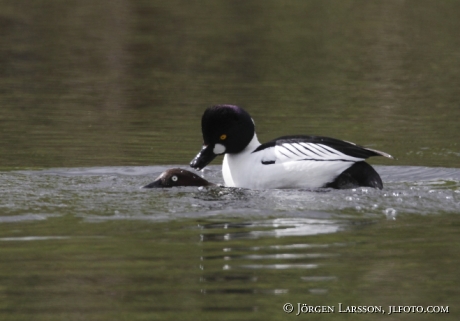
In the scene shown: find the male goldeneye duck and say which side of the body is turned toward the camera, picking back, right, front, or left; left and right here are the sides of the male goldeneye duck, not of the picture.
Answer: left

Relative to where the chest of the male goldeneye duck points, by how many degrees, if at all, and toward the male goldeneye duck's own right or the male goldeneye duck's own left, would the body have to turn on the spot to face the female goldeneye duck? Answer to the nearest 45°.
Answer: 0° — it already faces it
